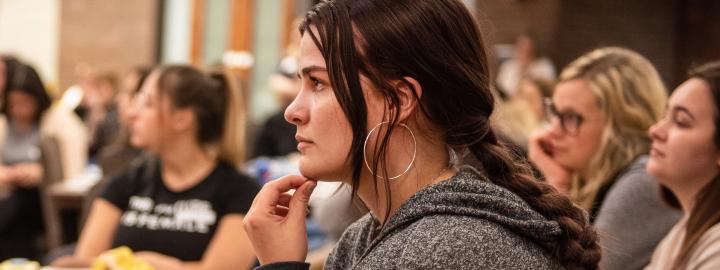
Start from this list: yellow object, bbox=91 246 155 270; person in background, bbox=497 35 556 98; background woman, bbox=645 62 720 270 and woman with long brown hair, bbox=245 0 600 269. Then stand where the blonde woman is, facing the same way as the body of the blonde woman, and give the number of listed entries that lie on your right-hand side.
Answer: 1

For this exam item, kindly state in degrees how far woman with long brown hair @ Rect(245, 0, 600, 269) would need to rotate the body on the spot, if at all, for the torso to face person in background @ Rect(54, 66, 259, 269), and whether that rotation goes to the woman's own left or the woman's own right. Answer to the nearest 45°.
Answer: approximately 45° to the woman's own right

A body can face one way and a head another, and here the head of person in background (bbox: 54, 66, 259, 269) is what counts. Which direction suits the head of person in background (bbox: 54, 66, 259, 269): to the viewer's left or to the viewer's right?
to the viewer's left

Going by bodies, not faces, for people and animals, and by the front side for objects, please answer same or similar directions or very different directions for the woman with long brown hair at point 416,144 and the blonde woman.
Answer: same or similar directions

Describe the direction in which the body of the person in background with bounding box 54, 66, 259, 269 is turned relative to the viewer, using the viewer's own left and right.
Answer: facing the viewer and to the left of the viewer

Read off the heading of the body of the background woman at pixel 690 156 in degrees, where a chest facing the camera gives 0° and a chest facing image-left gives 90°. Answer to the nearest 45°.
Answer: approximately 90°

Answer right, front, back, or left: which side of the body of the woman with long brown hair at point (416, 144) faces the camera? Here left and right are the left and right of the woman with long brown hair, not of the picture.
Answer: left

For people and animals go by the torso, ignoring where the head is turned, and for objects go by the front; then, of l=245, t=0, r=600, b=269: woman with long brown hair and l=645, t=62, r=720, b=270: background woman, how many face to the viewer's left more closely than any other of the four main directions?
2

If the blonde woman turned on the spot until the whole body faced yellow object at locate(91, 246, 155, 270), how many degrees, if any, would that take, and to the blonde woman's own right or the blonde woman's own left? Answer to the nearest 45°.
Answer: approximately 45° to the blonde woman's own left

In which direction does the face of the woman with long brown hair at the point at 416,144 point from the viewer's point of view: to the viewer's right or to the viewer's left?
to the viewer's left

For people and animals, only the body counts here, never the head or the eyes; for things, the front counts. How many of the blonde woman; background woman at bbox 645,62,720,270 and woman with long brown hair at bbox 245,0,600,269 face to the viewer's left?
3

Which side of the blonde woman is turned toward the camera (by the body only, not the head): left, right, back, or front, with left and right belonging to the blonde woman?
left

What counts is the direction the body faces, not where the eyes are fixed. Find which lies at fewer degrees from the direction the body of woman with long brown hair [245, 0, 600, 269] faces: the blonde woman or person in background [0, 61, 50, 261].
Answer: the person in background

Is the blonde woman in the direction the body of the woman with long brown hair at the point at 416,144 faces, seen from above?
no
